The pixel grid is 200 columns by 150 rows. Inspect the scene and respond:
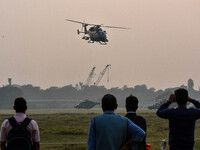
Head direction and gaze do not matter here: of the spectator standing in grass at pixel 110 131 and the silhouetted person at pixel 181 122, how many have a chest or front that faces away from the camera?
2

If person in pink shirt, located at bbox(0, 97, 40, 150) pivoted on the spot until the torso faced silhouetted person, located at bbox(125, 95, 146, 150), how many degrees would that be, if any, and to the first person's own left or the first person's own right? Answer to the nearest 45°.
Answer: approximately 90° to the first person's own right

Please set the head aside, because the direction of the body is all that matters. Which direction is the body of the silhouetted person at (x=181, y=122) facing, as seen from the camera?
away from the camera

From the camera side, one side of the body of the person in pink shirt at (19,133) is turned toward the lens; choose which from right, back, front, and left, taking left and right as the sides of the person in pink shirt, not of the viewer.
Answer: back

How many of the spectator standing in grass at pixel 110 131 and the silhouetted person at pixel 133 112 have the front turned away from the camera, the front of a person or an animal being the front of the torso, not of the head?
2

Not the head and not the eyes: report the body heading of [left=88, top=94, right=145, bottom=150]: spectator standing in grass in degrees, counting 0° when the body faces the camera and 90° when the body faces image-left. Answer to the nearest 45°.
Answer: approximately 180°

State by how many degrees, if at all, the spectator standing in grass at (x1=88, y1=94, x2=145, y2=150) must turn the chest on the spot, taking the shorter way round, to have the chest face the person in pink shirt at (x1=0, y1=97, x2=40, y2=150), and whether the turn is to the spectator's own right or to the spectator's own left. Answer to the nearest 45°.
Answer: approximately 90° to the spectator's own left

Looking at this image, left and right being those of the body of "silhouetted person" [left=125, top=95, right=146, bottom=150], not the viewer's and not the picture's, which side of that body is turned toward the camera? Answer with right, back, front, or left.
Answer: back

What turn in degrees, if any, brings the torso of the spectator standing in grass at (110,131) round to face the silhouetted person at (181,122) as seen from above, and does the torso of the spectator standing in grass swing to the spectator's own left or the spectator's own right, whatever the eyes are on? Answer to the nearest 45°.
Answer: approximately 45° to the spectator's own right

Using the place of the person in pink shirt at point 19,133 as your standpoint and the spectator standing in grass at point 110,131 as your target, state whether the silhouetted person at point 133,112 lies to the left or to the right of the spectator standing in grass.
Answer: left

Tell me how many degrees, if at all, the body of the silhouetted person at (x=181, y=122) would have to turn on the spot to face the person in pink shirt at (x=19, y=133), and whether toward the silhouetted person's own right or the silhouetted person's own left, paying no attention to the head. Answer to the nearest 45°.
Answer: approximately 90° to the silhouetted person's own left
